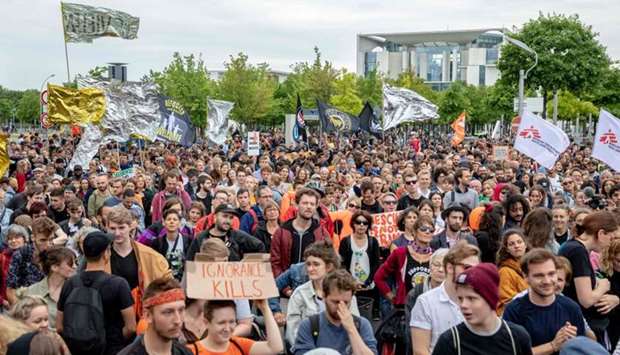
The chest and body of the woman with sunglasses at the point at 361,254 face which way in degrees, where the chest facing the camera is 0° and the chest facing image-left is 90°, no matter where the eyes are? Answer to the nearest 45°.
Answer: approximately 0°

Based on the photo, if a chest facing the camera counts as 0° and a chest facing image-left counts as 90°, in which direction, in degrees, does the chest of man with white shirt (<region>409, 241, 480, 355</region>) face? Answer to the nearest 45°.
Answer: approximately 315°

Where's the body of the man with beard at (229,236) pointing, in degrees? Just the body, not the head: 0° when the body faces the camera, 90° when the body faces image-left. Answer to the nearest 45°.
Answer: approximately 0°

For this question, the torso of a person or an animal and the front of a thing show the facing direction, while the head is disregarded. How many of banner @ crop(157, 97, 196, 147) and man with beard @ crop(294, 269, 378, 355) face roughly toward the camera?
2

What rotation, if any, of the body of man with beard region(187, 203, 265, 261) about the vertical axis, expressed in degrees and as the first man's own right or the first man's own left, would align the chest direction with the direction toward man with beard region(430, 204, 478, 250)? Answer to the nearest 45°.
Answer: approximately 90° to the first man's own left

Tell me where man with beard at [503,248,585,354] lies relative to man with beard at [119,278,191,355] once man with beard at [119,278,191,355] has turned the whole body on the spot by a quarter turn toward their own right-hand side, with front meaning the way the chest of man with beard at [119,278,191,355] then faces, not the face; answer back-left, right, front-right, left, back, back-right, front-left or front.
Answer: back-left

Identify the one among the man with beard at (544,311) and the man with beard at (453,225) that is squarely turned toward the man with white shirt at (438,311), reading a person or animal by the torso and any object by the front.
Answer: the man with beard at (453,225)

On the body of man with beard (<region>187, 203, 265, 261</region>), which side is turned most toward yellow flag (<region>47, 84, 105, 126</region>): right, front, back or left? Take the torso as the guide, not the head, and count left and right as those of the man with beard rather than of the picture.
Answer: back

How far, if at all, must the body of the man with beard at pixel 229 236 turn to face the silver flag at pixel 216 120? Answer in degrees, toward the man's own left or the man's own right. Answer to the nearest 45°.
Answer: approximately 180°

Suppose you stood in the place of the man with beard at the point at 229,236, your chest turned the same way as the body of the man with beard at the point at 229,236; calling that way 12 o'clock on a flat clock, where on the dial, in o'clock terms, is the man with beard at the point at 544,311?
the man with beard at the point at 544,311 is roughly at 11 o'clock from the man with beard at the point at 229,236.
